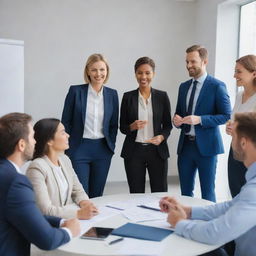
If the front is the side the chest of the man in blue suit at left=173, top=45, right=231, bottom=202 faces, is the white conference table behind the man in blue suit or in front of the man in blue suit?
in front

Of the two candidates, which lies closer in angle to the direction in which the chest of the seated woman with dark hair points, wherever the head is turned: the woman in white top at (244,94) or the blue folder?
the blue folder

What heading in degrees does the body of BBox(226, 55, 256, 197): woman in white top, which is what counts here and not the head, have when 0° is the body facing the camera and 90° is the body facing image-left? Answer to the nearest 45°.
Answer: approximately 90°

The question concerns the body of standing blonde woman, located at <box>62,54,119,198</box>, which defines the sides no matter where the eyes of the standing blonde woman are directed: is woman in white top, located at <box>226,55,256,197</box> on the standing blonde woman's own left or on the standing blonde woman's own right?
on the standing blonde woman's own left

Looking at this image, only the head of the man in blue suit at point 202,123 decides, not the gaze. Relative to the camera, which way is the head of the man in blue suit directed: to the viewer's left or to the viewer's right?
to the viewer's left

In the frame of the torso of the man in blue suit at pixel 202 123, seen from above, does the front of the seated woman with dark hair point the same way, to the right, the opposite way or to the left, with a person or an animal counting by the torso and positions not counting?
to the left

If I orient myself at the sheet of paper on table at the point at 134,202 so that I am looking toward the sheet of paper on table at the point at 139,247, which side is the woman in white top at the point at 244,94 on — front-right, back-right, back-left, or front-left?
back-left

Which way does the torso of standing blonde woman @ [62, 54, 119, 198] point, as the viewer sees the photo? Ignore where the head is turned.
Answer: toward the camera

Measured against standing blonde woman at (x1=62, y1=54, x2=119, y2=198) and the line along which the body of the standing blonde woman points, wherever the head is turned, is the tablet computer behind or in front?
in front

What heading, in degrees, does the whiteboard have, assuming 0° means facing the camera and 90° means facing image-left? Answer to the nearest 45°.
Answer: approximately 315°

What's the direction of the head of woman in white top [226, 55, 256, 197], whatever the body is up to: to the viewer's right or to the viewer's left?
to the viewer's left

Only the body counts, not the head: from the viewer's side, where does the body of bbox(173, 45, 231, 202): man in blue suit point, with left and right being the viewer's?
facing the viewer and to the left of the viewer

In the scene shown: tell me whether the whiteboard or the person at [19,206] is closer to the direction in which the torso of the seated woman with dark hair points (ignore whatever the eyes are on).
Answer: the person

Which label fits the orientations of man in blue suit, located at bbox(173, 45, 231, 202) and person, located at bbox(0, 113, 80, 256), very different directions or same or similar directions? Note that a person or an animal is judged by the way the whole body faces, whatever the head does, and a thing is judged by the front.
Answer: very different directions
